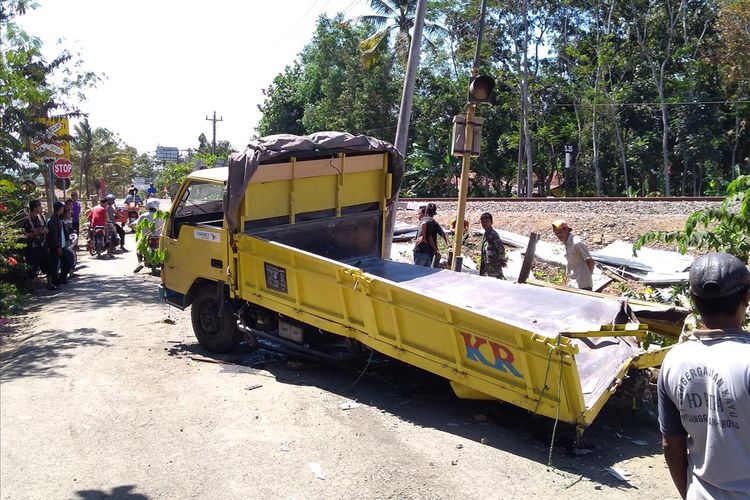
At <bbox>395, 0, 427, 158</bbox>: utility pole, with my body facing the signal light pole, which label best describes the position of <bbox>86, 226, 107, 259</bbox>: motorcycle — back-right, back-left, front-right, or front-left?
back-right

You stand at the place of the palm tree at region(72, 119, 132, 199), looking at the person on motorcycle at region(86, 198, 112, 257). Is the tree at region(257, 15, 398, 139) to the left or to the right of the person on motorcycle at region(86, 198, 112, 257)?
left

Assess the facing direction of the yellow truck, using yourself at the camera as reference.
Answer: facing away from the viewer and to the left of the viewer

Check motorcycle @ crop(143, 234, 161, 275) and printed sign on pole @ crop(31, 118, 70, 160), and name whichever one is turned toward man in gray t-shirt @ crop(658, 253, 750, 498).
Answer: the printed sign on pole

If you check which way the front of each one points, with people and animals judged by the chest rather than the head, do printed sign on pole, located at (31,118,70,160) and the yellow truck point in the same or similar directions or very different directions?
very different directions

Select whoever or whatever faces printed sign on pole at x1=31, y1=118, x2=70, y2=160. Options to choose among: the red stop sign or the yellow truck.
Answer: the yellow truck

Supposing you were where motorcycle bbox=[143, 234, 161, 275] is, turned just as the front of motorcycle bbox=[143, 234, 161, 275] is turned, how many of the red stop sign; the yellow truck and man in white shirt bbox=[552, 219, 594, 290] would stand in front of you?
1

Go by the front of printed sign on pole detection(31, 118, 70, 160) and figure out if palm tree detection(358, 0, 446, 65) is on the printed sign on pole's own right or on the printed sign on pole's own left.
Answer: on the printed sign on pole's own left
